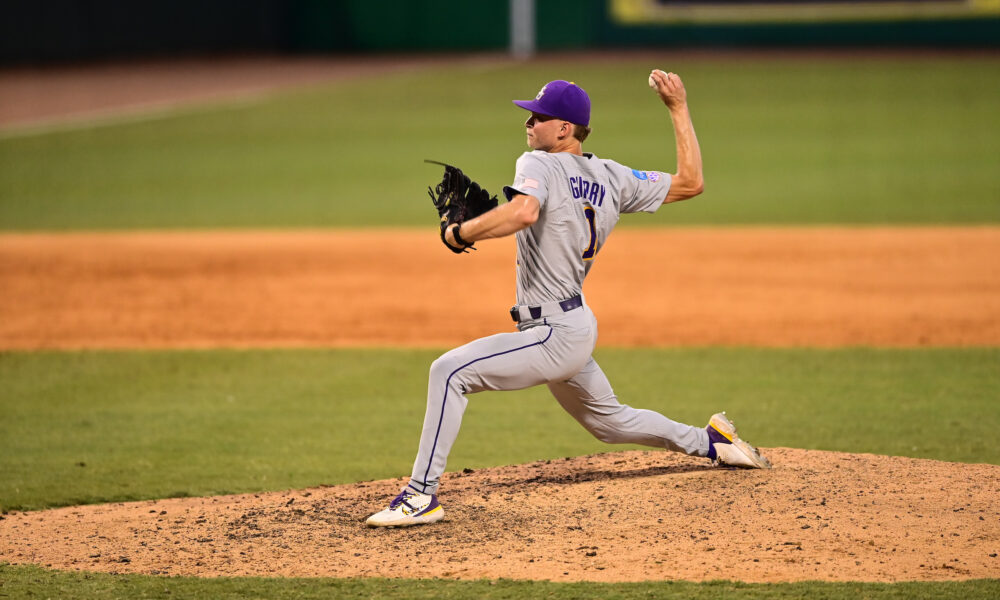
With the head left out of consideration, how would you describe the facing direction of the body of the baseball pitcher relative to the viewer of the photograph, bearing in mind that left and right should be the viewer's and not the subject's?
facing away from the viewer and to the left of the viewer
